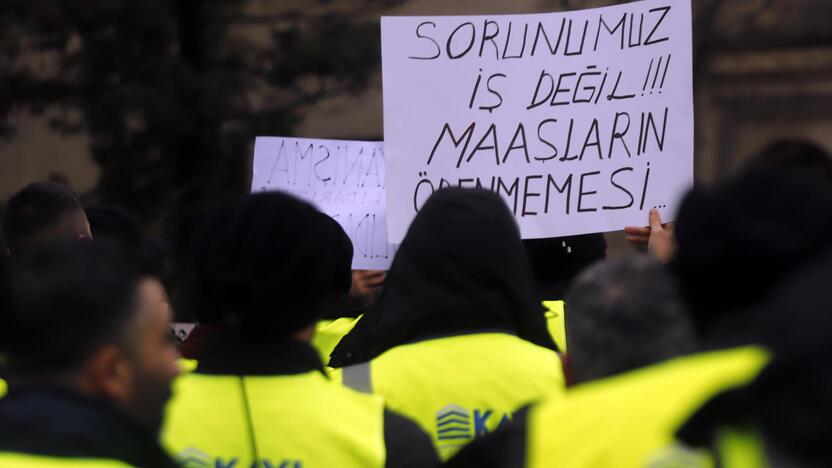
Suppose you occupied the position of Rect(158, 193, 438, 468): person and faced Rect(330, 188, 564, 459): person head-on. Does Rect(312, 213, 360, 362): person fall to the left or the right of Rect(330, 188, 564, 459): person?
left

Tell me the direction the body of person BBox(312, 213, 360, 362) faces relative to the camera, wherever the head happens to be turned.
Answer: away from the camera

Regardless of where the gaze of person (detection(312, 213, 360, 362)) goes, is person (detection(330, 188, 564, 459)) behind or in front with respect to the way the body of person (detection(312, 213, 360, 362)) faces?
behind

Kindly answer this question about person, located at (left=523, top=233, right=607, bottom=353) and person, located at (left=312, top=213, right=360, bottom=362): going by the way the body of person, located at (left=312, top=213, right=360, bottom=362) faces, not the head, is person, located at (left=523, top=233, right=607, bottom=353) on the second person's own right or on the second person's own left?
on the second person's own right
